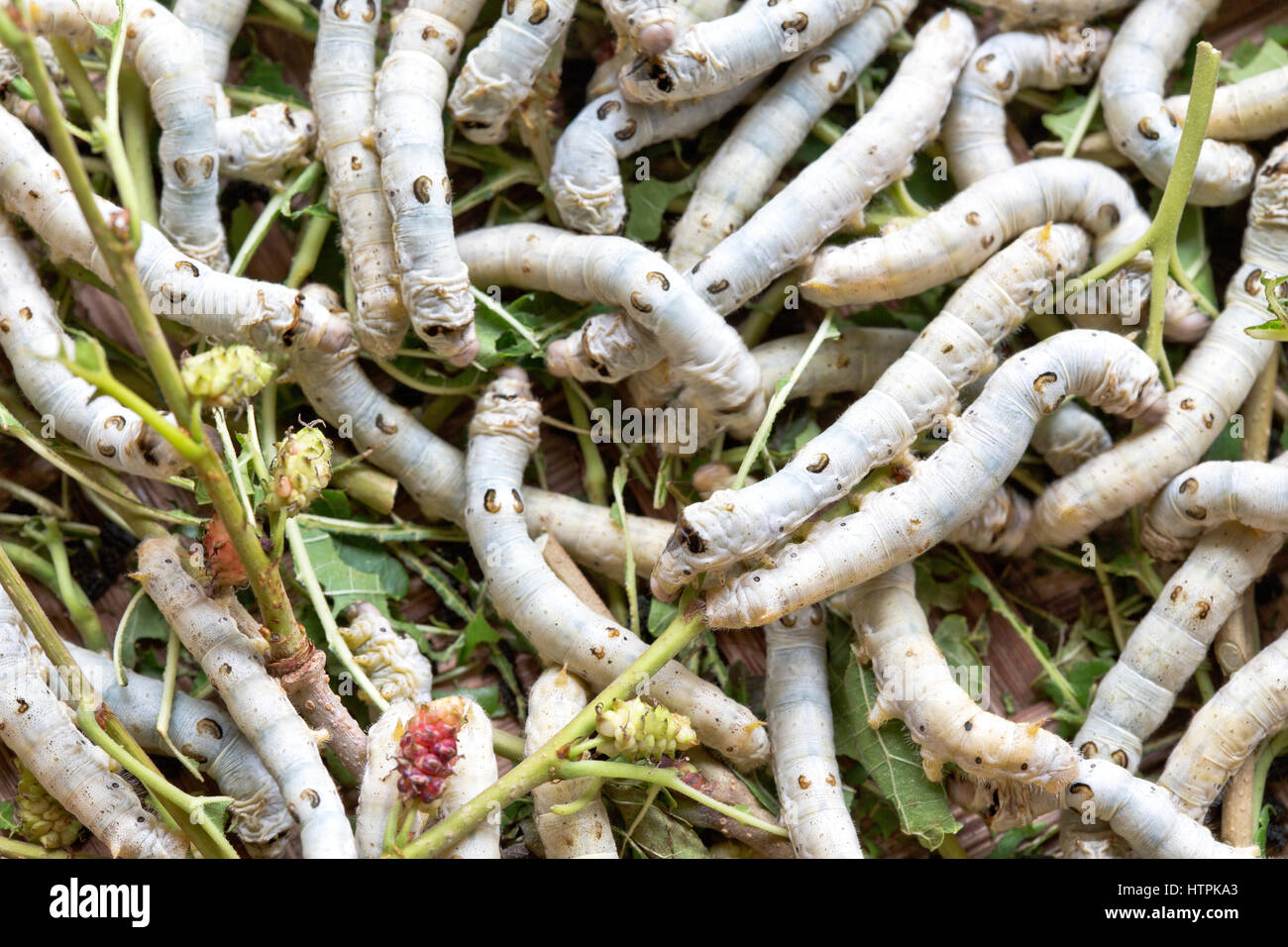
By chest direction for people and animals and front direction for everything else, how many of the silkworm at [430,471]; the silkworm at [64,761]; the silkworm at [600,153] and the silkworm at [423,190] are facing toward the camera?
2

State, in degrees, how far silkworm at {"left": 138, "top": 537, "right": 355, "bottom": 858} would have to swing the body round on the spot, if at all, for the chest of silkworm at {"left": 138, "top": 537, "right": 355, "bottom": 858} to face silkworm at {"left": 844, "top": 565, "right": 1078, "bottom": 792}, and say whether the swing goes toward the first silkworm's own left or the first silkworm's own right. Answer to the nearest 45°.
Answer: approximately 45° to the first silkworm's own left

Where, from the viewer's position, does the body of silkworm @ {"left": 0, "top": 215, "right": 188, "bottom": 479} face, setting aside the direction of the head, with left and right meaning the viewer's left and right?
facing the viewer and to the right of the viewer

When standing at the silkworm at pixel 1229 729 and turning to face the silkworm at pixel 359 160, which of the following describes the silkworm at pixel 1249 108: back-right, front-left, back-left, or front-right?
front-right

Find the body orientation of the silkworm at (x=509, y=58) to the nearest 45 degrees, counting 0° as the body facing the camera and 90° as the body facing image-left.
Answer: approximately 45°

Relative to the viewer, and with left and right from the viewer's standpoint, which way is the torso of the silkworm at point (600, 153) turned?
facing the viewer

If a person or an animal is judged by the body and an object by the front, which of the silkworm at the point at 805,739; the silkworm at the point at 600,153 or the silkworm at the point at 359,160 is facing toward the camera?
the silkworm at the point at 600,153

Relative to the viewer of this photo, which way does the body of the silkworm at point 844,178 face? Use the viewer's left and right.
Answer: facing the viewer and to the left of the viewer

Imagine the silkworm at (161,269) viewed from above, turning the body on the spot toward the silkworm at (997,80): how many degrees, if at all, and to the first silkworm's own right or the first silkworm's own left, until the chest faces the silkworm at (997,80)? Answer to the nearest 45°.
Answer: approximately 45° to the first silkworm's own left

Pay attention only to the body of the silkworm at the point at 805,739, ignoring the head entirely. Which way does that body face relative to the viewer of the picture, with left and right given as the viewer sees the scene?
facing away from the viewer

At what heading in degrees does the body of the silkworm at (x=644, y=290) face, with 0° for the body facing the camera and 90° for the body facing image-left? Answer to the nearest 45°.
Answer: approximately 315°
